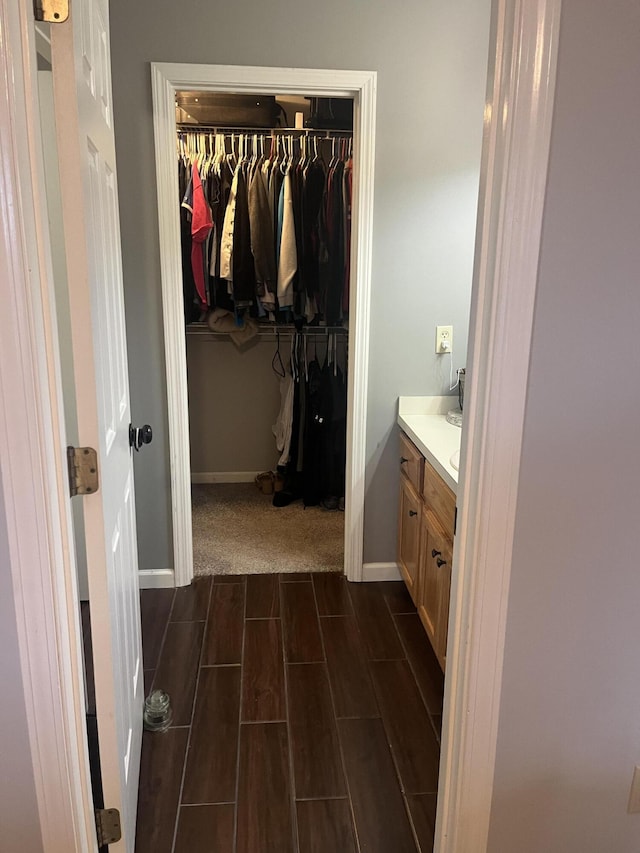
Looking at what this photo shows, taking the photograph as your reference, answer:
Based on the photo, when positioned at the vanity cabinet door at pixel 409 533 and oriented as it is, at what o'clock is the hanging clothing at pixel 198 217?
The hanging clothing is roughly at 1 o'clock from the vanity cabinet door.

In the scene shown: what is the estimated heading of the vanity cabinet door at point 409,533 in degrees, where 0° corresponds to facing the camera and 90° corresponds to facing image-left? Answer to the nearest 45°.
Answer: approximately 90°

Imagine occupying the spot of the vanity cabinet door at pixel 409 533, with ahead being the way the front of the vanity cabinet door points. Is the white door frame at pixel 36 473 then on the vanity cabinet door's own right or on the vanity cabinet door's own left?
on the vanity cabinet door's own left

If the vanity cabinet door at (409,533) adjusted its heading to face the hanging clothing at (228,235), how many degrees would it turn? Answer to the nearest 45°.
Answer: approximately 45° to its right

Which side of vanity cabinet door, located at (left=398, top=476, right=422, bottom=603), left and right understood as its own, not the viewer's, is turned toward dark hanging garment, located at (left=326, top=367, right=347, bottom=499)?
right

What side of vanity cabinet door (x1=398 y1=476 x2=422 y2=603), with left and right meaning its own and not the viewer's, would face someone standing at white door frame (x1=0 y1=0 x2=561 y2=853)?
left

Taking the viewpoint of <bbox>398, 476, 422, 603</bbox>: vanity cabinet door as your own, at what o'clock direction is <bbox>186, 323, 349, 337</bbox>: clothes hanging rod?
The clothes hanging rod is roughly at 2 o'clock from the vanity cabinet door.

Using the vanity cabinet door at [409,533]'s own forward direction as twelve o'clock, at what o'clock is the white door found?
The white door is roughly at 10 o'clock from the vanity cabinet door.

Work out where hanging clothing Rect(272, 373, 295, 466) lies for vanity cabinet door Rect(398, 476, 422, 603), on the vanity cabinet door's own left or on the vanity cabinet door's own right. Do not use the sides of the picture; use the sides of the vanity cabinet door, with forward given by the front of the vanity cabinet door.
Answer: on the vanity cabinet door's own right

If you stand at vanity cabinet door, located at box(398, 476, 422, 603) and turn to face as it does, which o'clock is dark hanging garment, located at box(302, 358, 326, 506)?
The dark hanging garment is roughly at 2 o'clock from the vanity cabinet door.
